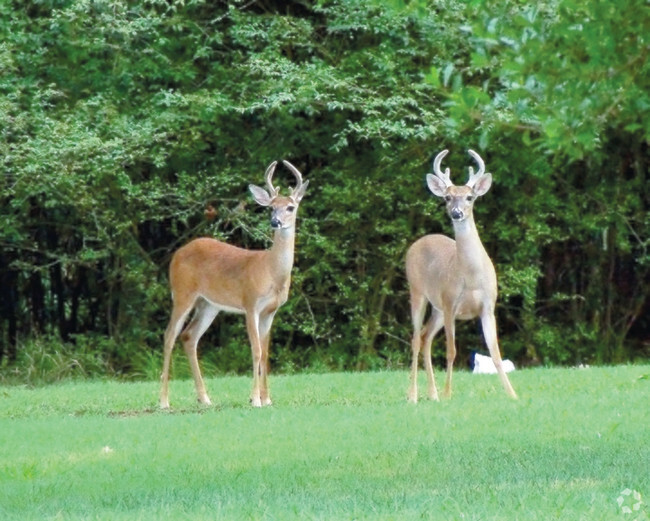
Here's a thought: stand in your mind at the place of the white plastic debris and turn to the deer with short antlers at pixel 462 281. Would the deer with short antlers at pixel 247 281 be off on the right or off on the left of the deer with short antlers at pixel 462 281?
right

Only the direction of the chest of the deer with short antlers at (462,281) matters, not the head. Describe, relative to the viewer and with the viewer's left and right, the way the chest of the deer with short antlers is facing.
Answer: facing the viewer and to the right of the viewer

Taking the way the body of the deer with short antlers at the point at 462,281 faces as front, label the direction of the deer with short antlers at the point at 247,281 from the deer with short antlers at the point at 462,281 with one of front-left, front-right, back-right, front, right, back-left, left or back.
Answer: back-right

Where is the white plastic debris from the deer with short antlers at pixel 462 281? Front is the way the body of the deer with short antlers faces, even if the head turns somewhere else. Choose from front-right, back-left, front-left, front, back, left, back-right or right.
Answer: back-left
